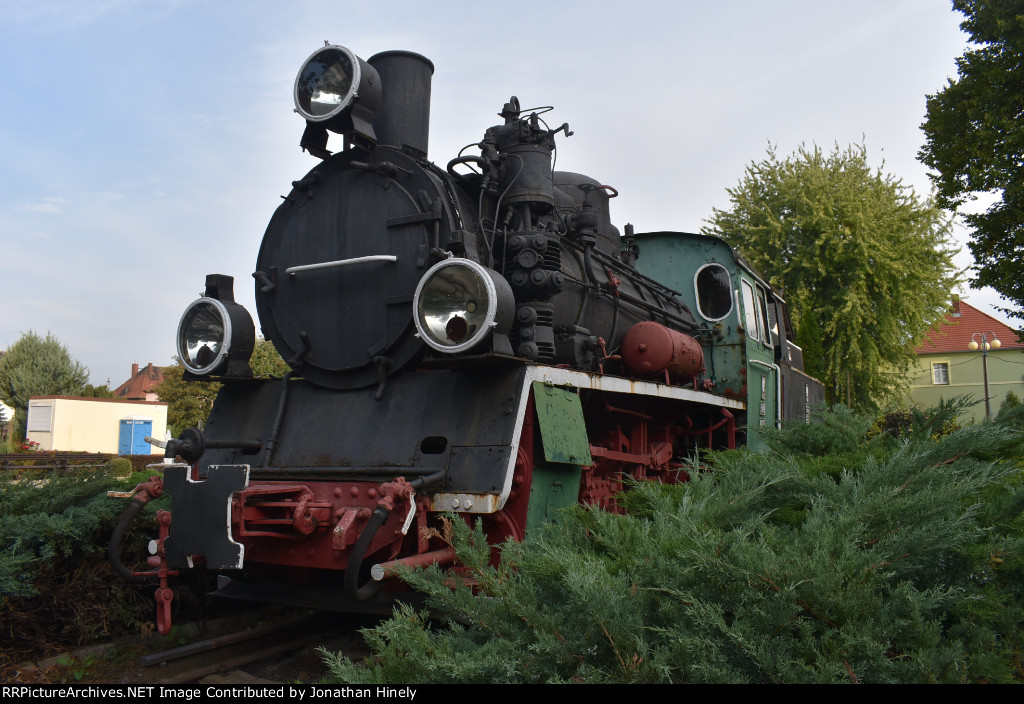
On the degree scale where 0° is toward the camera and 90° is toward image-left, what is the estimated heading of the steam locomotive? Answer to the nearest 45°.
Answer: approximately 45°

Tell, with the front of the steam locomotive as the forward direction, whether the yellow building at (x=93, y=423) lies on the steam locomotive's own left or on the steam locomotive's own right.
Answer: on the steam locomotive's own right

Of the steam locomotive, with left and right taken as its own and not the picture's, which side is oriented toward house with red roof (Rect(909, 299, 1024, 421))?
back

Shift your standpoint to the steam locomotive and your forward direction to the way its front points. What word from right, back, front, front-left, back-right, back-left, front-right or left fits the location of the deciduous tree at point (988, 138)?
back

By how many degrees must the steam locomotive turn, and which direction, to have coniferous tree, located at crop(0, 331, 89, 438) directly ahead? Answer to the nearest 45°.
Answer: approximately 90° to its right

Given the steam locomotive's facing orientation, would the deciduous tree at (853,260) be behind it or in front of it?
behind

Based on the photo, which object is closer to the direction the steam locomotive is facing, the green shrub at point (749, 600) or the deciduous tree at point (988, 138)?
the green shrub
